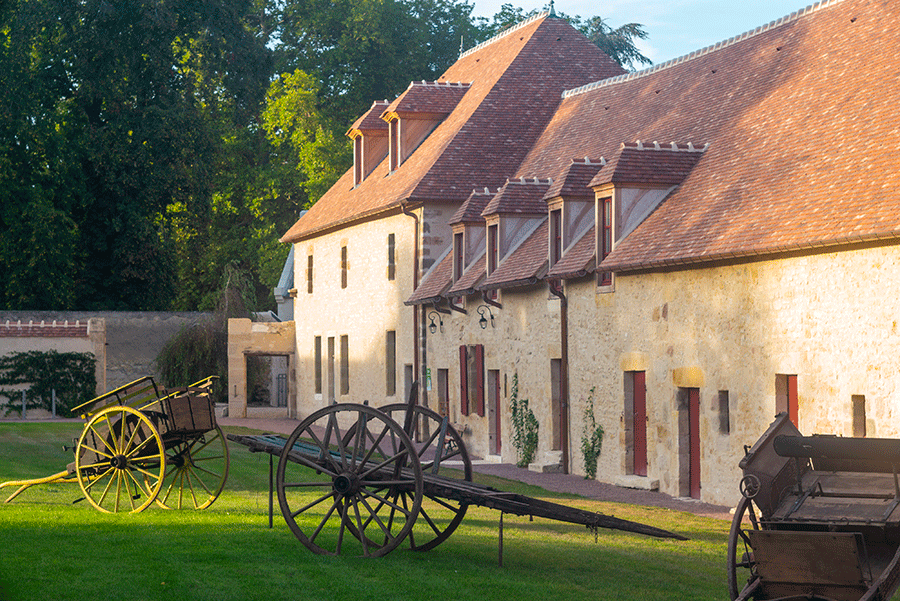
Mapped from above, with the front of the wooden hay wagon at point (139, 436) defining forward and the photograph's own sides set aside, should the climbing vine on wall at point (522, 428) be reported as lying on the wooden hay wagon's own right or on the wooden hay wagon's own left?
on the wooden hay wagon's own right

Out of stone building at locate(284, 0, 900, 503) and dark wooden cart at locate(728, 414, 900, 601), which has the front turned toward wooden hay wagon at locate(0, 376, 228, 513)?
the stone building

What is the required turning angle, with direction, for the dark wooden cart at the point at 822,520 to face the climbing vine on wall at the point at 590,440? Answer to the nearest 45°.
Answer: approximately 180°

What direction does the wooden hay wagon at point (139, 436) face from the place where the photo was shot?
facing away from the viewer and to the left of the viewer

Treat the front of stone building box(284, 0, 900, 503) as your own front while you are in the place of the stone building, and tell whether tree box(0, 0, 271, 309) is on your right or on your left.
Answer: on your right

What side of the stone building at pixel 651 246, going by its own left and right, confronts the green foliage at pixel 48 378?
right

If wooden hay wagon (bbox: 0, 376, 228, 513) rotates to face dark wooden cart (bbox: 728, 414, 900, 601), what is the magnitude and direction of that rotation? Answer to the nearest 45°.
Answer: approximately 180°

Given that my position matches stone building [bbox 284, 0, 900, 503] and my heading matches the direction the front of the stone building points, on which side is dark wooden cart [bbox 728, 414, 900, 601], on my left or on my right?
on my left

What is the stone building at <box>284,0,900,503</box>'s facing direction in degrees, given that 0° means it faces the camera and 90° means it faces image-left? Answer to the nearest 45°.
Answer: approximately 45°

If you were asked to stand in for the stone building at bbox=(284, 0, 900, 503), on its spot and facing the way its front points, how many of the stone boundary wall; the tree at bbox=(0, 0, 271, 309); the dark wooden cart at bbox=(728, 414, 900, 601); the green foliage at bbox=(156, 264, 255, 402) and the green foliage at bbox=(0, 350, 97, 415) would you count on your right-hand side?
4
